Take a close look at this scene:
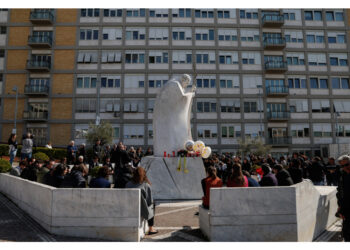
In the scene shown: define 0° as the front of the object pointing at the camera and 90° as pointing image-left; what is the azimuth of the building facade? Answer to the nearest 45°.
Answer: approximately 0°

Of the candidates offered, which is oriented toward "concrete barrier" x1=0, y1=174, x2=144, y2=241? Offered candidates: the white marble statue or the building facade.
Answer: the building facade

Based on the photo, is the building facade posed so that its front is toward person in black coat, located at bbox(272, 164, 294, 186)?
yes

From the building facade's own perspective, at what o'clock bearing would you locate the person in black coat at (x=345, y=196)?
The person in black coat is roughly at 12 o'clock from the building facade.

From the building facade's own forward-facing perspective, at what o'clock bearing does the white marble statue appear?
The white marble statue is roughly at 12 o'clock from the building facade.
